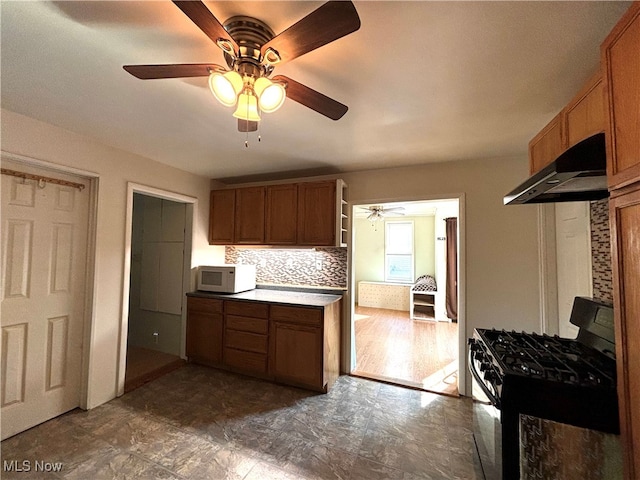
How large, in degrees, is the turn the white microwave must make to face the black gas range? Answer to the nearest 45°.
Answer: approximately 90° to its left

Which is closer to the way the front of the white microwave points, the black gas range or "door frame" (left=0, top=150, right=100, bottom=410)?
the door frame

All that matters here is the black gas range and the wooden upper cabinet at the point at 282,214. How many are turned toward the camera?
1

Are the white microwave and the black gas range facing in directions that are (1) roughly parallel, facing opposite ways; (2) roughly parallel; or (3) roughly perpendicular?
roughly perpendicular

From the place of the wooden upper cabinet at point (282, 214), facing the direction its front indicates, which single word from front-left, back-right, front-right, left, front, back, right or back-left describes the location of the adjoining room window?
back-left

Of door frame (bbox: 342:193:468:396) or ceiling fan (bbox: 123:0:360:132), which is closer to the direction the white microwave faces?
the ceiling fan

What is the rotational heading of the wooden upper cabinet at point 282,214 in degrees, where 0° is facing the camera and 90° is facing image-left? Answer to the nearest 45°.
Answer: approximately 0°

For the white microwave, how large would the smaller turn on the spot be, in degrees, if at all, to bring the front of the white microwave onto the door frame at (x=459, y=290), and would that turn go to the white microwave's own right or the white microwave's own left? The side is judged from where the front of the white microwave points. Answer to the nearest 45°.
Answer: approximately 90° to the white microwave's own left

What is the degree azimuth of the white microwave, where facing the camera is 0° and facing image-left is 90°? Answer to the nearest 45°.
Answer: approximately 45°

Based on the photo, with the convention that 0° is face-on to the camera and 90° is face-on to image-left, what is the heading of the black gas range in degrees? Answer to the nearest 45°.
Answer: approximately 90°
